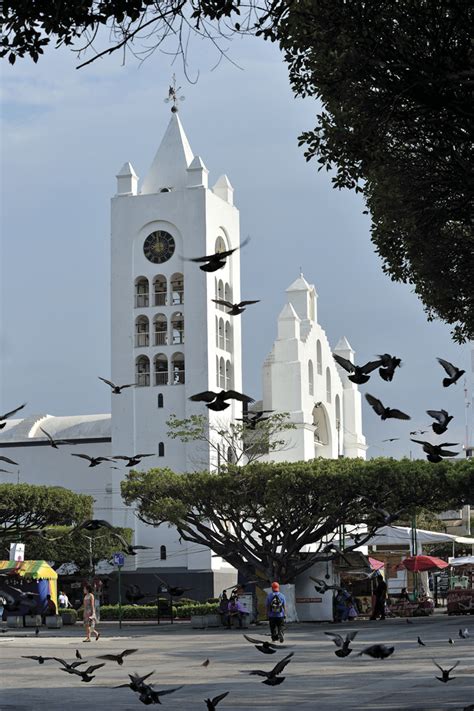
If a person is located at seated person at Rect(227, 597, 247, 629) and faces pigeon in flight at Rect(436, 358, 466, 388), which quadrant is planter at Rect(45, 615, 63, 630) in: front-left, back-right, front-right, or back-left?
back-right

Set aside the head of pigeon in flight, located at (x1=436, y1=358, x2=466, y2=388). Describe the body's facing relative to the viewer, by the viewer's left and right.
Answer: facing to the right of the viewer
